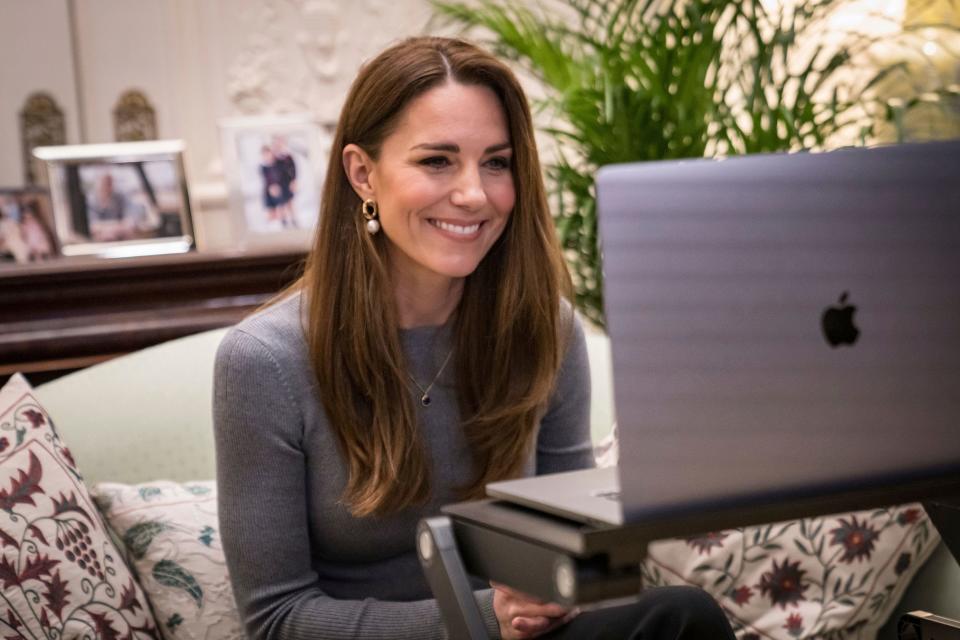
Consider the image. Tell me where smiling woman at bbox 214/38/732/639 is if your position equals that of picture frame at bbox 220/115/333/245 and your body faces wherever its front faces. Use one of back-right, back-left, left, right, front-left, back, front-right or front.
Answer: front

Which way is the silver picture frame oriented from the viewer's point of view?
toward the camera

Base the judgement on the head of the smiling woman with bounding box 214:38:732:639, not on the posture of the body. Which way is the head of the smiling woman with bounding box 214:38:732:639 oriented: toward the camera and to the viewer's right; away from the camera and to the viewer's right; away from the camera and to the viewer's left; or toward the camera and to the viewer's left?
toward the camera and to the viewer's right

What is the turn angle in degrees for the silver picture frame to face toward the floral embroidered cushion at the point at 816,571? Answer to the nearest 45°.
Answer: approximately 45° to its left

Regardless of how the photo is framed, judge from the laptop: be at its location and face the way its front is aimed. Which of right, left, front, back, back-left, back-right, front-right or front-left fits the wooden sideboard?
front

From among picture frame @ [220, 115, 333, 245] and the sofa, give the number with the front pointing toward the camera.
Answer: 2

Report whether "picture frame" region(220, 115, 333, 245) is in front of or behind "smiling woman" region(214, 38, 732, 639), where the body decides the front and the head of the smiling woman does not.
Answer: behind

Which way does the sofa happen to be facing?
toward the camera

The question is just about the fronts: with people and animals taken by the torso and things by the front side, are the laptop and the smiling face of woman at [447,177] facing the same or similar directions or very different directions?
very different directions

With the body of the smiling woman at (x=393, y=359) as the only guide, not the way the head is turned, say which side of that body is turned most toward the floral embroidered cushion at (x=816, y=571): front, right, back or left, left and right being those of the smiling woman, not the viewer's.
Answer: left

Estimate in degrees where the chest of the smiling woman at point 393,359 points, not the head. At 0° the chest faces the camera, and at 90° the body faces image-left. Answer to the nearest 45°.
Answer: approximately 315°
